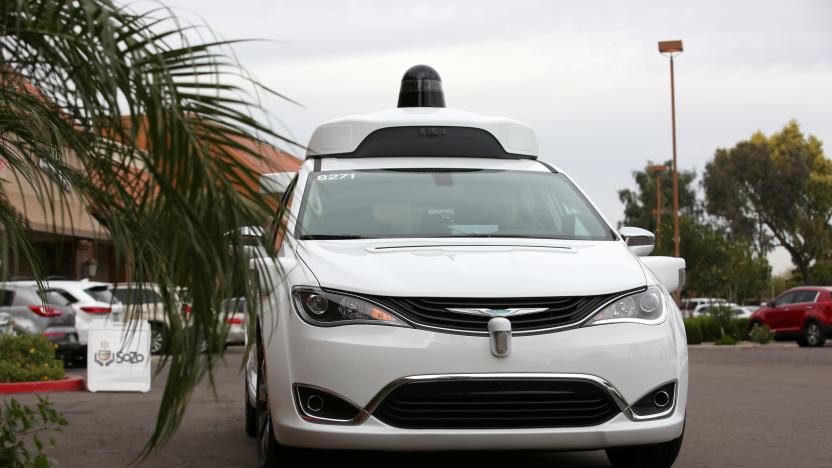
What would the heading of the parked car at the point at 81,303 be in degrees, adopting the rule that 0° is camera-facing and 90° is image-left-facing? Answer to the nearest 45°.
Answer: approximately 135°

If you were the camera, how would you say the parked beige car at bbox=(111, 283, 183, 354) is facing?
facing away from the viewer and to the left of the viewer

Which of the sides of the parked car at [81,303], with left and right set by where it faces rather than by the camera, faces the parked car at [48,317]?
left

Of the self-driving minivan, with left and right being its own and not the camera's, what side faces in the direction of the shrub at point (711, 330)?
back
